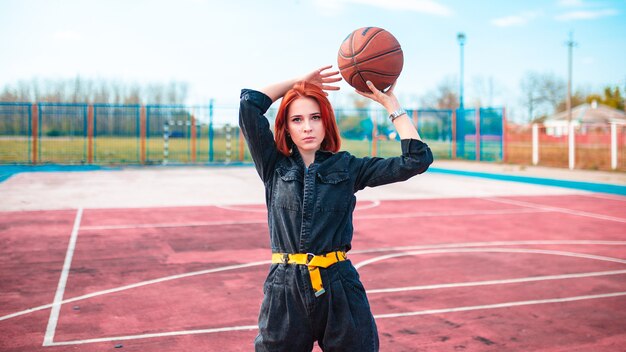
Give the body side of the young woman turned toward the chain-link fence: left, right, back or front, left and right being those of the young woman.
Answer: back

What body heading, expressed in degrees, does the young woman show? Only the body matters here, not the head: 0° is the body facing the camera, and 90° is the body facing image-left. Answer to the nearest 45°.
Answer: approximately 0°
